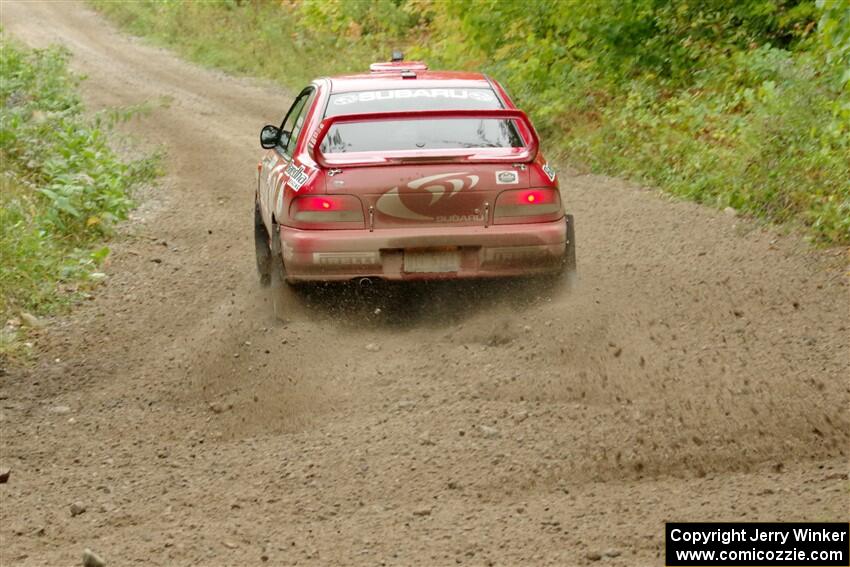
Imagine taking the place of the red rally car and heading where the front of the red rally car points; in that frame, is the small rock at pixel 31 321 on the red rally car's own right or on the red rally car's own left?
on the red rally car's own left

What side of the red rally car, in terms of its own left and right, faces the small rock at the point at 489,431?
back

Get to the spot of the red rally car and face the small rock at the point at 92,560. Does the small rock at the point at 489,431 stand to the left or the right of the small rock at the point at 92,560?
left

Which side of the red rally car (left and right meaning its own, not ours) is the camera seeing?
back

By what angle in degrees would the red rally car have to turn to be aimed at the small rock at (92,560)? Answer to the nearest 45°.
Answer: approximately 135° to its left
